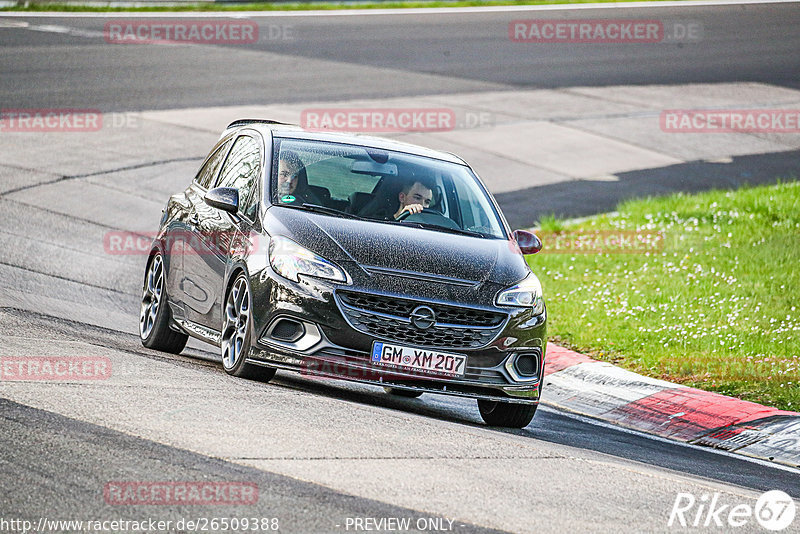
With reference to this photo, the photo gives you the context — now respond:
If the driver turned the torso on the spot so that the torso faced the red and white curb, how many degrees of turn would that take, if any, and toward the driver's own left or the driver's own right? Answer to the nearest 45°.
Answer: approximately 45° to the driver's own left

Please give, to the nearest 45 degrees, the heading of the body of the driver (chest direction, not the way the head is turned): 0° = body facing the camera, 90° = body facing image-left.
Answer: approximately 315°
